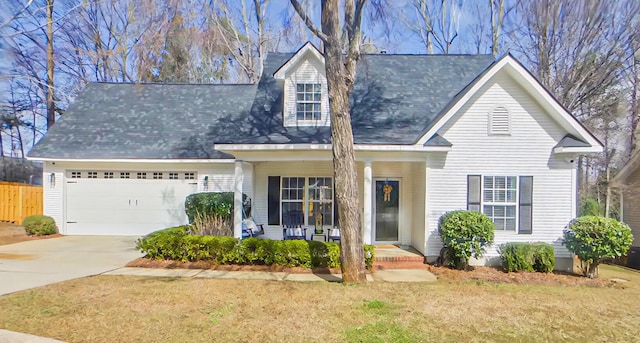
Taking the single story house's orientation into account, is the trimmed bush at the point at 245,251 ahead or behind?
ahead

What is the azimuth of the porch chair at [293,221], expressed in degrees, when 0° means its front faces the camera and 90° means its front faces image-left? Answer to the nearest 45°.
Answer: approximately 0°

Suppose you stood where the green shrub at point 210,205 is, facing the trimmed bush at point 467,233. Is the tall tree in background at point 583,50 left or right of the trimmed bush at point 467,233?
left

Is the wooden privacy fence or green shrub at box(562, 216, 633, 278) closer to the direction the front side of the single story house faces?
the green shrub

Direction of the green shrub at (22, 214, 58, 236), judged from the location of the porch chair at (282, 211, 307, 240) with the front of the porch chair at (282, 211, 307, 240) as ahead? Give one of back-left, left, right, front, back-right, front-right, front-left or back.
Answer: right

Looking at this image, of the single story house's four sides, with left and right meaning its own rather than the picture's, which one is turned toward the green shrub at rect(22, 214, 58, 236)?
right

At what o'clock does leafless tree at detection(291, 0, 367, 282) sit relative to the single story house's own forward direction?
The leafless tree is roughly at 12 o'clock from the single story house.

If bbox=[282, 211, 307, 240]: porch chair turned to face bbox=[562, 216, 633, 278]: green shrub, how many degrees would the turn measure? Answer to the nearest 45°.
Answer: approximately 45° to its left

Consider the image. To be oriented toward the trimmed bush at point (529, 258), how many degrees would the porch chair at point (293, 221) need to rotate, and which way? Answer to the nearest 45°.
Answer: approximately 45° to its left

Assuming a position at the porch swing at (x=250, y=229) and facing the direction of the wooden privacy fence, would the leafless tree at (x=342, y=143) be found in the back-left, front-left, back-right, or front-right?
back-left

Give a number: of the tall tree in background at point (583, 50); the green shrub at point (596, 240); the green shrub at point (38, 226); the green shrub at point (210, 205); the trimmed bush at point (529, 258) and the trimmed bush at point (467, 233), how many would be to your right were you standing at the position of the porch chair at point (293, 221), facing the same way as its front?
2

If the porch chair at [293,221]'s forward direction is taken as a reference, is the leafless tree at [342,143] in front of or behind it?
in front
